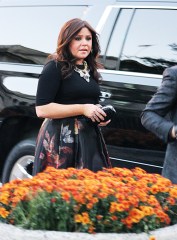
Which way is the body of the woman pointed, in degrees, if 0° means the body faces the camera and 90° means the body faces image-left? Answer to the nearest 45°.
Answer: approximately 315°

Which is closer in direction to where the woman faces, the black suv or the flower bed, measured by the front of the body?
the flower bed

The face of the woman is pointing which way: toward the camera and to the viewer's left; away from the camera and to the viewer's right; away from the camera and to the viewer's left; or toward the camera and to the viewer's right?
toward the camera and to the viewer's right
